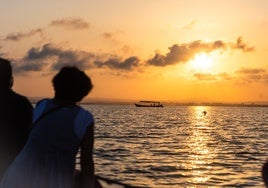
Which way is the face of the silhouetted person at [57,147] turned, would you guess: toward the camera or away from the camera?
away from the camera

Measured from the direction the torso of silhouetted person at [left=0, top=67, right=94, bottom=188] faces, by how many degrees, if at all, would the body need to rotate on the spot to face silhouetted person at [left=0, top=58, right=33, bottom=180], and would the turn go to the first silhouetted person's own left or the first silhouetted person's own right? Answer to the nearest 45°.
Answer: approximately 45° to the first silhouetted person's own left

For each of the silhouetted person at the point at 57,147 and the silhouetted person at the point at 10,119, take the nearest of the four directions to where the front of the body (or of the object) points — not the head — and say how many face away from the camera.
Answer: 2

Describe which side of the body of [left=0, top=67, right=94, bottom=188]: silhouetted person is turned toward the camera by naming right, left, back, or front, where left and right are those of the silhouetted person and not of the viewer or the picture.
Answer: back

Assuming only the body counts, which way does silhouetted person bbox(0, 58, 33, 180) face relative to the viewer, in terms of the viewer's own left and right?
facing away from the viewer
